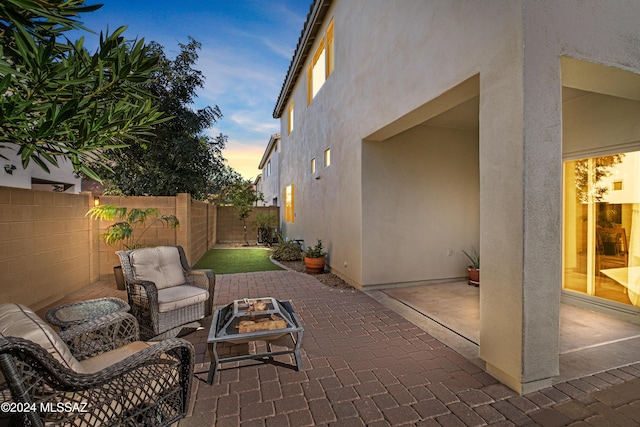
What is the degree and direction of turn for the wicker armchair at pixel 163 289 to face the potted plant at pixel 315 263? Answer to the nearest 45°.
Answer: approximately 90° to its left

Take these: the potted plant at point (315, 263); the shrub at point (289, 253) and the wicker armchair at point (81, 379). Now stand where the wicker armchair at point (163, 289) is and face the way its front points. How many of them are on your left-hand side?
2

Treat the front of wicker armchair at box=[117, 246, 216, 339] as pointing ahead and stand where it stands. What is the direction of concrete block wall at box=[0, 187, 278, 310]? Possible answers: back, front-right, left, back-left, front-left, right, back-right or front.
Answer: back

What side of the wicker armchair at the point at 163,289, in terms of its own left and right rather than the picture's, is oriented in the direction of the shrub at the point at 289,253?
left

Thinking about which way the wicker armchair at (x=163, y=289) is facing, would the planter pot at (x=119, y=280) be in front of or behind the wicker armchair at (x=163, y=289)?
behind

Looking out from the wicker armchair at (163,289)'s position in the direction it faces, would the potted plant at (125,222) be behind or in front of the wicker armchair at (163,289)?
behind

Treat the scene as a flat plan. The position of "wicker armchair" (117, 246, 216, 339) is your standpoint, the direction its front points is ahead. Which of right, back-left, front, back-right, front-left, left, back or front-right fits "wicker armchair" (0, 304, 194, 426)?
front-right

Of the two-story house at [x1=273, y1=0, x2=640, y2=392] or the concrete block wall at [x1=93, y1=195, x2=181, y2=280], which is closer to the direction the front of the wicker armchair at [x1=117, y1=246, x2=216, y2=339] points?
the two-story house

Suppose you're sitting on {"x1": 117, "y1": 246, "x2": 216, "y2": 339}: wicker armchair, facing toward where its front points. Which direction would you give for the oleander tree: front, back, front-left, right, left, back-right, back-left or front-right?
front-right

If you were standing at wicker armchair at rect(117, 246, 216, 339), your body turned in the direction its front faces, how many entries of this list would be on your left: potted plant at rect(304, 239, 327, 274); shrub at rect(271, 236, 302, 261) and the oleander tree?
2

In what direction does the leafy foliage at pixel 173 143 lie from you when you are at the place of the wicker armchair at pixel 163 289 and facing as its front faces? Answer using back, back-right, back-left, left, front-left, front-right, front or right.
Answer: back-left

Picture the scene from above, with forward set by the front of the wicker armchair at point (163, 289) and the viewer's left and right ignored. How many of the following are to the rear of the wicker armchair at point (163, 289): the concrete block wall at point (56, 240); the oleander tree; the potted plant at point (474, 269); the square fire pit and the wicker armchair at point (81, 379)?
1

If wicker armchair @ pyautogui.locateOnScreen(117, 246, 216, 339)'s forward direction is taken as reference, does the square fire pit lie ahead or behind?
ahead

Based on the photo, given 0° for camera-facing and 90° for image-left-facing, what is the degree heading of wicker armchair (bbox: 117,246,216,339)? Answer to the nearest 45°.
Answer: approximately 315°
